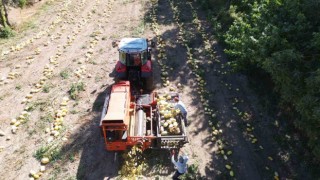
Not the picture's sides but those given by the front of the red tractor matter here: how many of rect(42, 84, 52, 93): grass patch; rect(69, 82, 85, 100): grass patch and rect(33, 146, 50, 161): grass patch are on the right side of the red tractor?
0

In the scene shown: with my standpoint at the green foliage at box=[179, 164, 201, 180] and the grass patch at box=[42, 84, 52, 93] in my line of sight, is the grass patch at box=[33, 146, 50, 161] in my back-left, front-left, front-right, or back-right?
front-left

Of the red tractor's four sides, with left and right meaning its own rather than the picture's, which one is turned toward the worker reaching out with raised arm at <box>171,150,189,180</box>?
back

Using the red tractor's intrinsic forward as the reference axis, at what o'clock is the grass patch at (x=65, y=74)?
The grass patch is roughly at 10 o'clock from the red tractor.

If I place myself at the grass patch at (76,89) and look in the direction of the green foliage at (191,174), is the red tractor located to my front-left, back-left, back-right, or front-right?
front-left

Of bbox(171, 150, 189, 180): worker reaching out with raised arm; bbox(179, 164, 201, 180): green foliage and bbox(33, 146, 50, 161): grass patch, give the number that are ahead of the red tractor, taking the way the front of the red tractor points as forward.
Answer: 0

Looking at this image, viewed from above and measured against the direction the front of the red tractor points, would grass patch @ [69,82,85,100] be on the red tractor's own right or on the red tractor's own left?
on the red tractor's own left

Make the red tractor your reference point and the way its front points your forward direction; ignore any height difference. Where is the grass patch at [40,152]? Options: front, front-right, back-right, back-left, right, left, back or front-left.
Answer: back-left

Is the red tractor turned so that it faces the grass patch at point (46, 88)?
no

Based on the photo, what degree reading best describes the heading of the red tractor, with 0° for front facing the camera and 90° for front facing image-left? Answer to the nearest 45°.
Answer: approximately 180°

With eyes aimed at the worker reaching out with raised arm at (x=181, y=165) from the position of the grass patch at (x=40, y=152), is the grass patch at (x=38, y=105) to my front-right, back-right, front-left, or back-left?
back-left

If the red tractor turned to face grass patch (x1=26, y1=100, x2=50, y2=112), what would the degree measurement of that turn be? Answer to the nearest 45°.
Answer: approximately 90° to its left

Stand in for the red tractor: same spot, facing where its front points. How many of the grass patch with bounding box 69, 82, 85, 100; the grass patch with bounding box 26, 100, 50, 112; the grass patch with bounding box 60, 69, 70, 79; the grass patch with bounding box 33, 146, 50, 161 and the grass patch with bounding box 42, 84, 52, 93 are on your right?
0

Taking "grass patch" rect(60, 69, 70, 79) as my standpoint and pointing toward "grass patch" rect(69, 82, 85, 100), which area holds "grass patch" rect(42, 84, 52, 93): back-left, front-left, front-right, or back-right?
front-right
